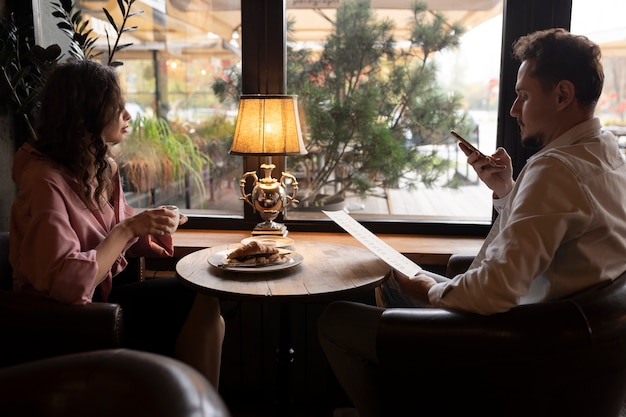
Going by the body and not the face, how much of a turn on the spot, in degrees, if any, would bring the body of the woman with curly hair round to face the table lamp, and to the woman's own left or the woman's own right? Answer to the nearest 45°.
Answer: approximately 45° to the woman's own left

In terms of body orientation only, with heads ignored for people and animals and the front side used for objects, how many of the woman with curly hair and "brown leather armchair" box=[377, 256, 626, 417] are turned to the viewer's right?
1

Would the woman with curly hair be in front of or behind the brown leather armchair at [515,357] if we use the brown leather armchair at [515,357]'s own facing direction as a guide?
in front

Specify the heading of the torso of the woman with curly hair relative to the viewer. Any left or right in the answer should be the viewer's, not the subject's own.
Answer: facing to the right of the viewer

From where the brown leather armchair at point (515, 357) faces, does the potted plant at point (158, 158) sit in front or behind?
in front

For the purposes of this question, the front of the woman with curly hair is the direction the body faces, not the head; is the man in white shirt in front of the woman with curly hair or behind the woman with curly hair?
in front

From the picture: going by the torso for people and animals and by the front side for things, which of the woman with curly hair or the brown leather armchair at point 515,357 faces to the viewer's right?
the woman with curly hair

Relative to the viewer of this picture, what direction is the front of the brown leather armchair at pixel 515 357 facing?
facing to the left of the viewer

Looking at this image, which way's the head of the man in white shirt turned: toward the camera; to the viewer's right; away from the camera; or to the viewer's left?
to the viewer's left

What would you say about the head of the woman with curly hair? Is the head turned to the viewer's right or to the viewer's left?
to the viewer's right

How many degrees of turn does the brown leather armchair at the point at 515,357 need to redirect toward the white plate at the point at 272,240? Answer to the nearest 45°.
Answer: approximately 45° to its right
